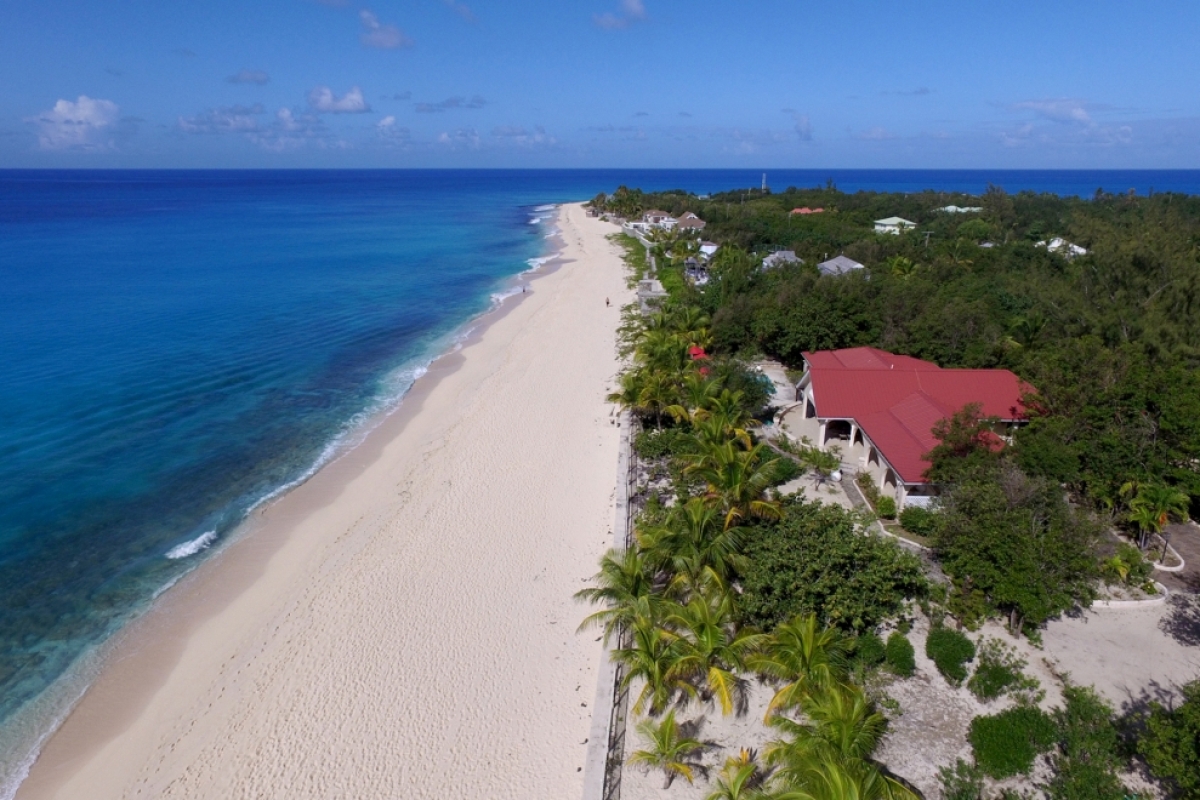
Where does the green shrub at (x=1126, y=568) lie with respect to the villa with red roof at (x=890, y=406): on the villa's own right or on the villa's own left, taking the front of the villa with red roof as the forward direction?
on the villa's own left

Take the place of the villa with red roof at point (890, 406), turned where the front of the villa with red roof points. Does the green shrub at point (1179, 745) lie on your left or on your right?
on your left

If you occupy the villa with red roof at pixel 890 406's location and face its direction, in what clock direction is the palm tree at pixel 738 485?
The palm tree is roughly at 11 o'clock from the villa with red roof.

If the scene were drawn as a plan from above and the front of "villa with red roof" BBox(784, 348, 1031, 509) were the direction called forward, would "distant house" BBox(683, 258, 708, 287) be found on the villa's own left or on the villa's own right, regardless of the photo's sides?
on the villa's own right

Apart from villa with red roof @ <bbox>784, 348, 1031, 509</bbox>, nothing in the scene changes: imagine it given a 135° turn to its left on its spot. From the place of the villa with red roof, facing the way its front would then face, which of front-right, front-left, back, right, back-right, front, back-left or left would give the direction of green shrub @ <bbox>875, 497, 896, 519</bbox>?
right

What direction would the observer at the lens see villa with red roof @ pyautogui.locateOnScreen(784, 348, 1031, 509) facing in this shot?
facing the viewer and to the left of the viewer

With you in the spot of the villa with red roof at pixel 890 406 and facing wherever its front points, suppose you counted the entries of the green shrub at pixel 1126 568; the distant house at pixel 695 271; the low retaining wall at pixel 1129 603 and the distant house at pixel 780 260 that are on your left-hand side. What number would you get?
2
